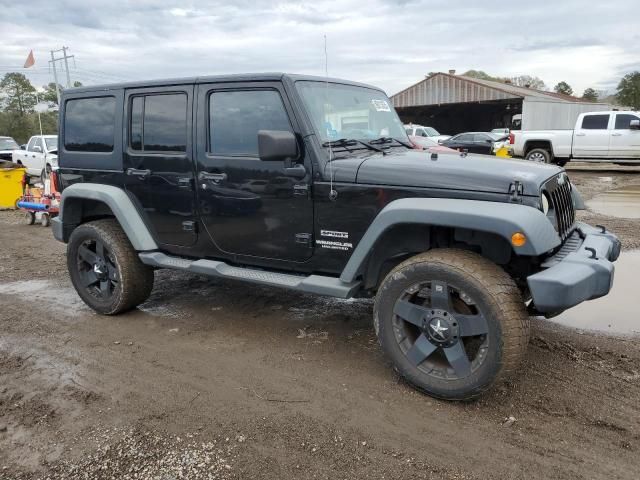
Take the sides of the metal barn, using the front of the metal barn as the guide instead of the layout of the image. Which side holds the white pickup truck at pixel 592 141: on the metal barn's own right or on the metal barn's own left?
on the metal barn's own left

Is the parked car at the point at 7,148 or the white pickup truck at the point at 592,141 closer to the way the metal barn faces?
the parked car

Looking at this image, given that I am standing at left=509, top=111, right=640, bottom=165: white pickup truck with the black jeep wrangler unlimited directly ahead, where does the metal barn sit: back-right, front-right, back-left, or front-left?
back-right

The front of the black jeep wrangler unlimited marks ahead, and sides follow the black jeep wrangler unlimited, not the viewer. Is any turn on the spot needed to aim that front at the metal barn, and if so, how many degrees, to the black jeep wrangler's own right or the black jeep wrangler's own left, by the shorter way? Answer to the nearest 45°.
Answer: approximately 135° to the black jeep wrangler's own left

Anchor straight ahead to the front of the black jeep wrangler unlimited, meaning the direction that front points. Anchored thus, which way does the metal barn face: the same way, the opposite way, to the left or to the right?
to the right

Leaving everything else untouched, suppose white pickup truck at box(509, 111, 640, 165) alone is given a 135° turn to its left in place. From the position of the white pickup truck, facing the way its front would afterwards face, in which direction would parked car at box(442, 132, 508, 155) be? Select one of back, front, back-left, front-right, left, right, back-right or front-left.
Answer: front

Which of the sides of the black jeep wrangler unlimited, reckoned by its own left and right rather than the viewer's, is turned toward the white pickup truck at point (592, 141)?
left

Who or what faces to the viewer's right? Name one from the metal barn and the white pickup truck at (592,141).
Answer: the white pickup truck

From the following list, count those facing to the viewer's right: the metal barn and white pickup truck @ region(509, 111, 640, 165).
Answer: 1

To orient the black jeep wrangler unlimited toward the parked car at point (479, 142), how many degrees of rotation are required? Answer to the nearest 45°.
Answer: approximately 135° to its left

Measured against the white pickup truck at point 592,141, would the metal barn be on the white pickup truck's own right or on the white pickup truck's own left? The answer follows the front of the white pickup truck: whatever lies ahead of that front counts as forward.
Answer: on the white pickup truck's own left

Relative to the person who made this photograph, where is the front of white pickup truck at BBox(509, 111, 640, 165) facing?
facing to the right of the viewer

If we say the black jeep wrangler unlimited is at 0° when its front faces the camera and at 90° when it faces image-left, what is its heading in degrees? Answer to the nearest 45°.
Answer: approximately 315°
